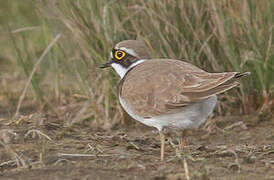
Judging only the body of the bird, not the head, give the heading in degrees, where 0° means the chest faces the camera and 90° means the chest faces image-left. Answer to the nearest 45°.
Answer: approximately 90°
